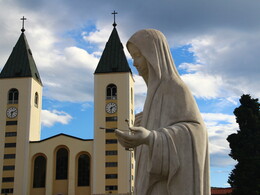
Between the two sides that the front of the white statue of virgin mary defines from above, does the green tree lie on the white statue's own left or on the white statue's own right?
on the white statue's own right

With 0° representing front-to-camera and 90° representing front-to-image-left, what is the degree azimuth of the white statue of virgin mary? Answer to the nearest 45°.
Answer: approximately 90°
